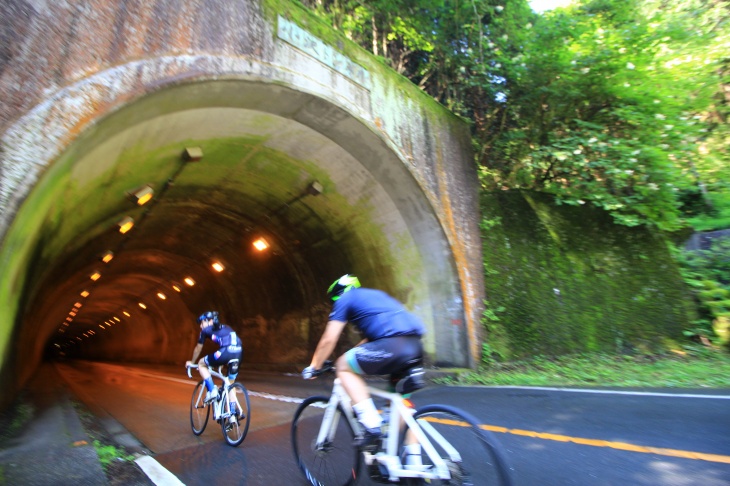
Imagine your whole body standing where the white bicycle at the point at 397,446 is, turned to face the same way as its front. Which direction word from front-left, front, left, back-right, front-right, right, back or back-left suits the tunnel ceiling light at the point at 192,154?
front

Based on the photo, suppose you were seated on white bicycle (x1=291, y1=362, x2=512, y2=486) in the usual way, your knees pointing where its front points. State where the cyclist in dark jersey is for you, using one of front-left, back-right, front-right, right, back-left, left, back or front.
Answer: front

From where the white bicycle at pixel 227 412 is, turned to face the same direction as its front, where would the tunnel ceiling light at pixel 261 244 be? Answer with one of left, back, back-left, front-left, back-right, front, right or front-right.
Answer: front-right

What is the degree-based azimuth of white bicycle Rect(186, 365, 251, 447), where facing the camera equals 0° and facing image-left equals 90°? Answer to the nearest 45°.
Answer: approximately 135°

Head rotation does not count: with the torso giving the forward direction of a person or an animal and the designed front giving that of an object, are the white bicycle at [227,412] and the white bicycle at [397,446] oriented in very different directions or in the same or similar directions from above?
same or similar directions

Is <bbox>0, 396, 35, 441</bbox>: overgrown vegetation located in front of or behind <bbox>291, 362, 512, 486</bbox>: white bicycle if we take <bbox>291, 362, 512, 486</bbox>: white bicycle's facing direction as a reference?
in front

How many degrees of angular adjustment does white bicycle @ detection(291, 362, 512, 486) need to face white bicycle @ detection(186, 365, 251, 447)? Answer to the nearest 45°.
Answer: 0° — it already faces it

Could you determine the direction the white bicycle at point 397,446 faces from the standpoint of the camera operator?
facing away from the viewer and to the left of the viewer

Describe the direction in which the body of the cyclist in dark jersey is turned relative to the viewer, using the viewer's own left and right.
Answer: facing away from the viewer and to the left of the viewer

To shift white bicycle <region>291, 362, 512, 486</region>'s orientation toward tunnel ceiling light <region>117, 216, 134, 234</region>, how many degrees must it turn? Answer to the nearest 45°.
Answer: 0° — it already faces it

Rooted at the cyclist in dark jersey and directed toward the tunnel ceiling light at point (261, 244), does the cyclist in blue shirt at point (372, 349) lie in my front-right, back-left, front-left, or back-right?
back-right

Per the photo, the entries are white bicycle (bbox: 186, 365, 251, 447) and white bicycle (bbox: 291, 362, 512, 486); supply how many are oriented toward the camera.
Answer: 0

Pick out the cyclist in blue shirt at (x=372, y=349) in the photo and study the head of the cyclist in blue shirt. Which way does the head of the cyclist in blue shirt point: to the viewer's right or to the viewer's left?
to the viewer's left

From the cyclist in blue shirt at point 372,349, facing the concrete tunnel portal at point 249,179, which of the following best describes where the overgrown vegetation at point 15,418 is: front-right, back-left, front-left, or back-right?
front-left

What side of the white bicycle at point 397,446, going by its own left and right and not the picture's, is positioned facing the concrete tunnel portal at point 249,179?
front
